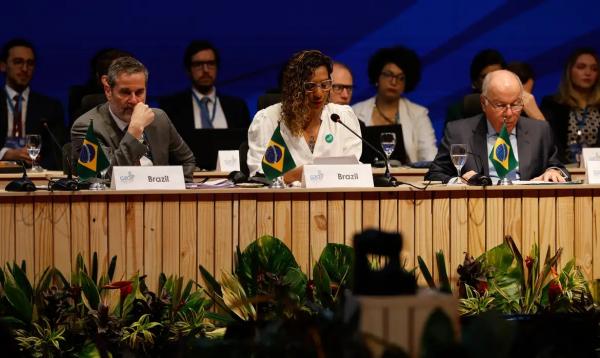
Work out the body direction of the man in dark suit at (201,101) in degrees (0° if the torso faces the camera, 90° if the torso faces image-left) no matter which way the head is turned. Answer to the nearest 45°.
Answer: approximately 0°

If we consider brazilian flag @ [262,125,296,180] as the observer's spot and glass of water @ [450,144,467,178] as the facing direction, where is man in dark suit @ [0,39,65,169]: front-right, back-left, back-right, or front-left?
back-left

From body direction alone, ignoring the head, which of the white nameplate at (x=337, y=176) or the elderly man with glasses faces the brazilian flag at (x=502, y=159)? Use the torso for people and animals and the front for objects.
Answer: the elderly man with glasses

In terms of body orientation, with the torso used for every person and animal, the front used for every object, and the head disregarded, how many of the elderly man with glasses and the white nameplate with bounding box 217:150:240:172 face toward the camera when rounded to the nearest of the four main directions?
2

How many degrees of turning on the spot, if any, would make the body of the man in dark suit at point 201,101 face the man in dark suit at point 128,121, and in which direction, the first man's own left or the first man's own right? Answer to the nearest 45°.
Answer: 0° — they already face them

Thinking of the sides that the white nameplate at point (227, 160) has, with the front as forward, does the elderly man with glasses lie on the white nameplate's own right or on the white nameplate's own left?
on the white nameplate's own left

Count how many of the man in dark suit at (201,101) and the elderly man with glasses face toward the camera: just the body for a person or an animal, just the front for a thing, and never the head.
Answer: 2

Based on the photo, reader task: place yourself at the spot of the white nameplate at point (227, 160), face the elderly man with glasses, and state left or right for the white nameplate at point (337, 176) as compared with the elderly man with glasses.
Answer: right
